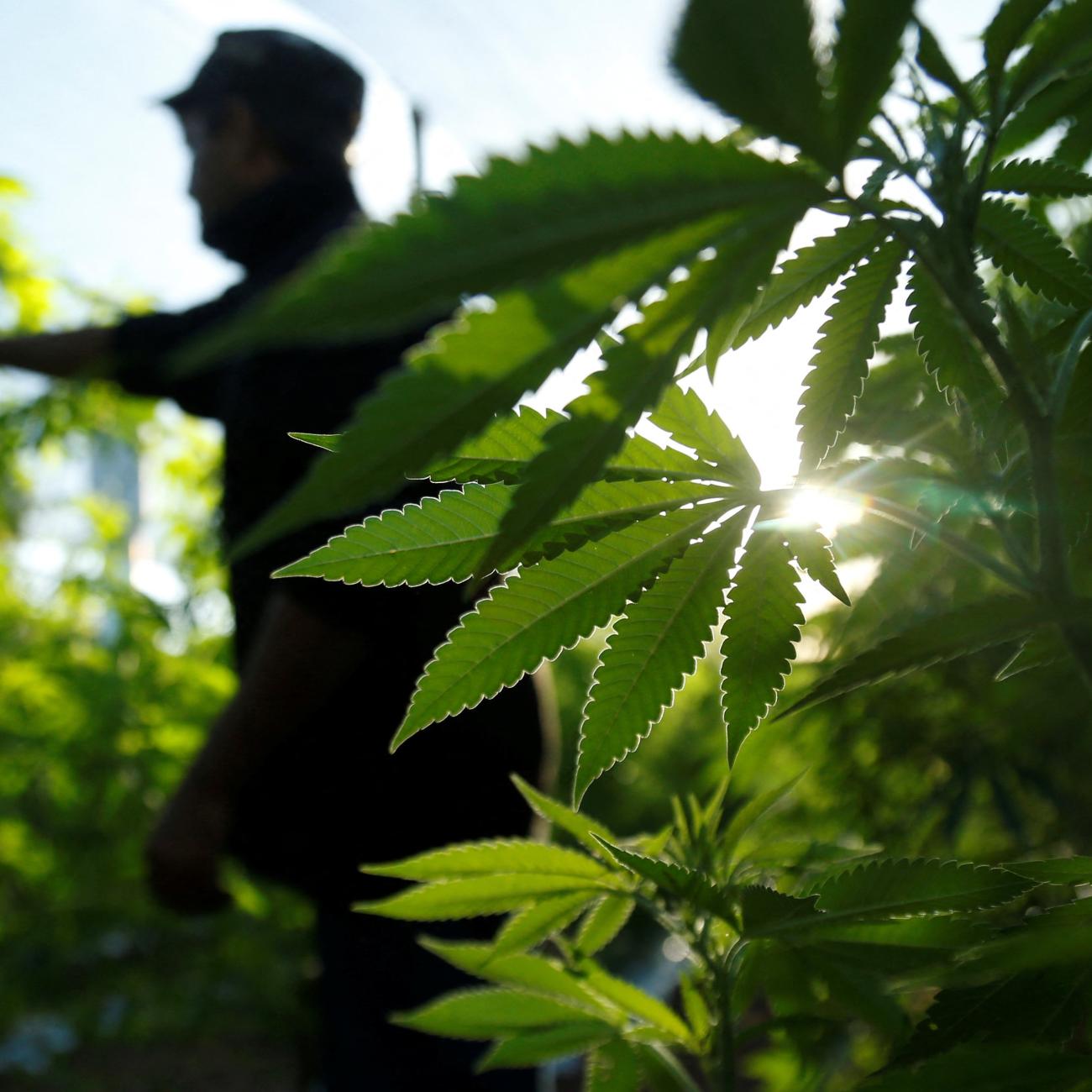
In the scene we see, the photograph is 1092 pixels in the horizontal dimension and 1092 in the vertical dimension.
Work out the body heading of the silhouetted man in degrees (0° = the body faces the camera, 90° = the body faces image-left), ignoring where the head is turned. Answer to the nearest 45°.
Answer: approximately 90°

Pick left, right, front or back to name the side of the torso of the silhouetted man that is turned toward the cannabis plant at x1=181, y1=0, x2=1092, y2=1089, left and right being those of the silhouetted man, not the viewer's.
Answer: left

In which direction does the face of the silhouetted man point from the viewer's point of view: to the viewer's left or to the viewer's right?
to the viewer's left
